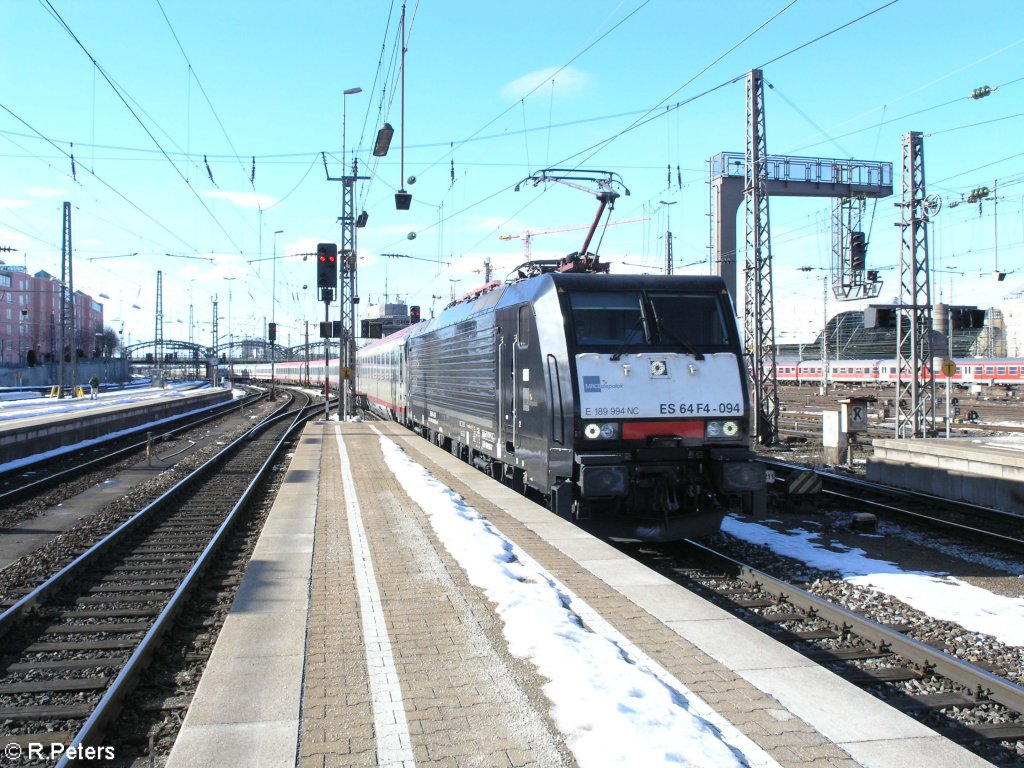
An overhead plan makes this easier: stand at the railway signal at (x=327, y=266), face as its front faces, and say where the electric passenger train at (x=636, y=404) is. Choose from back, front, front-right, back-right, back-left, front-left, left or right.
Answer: front

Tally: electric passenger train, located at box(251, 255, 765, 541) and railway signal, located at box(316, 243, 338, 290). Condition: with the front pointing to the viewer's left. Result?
0

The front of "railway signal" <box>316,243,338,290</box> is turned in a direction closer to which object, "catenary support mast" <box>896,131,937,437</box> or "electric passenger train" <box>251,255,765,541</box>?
the electric passenger train

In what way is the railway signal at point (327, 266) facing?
toward the camera

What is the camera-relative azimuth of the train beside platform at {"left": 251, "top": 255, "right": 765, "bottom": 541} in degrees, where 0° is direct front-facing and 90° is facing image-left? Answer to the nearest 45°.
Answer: approximately 315°

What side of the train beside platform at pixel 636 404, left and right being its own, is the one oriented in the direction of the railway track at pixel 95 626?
right

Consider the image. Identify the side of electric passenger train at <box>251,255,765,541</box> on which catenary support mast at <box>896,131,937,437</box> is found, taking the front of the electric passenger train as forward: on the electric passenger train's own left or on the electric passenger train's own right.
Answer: on the electric passenger train's own left

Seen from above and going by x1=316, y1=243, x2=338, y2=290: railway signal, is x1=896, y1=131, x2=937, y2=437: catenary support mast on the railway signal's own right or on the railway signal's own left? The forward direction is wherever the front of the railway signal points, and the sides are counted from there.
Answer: on the railway signal's own left

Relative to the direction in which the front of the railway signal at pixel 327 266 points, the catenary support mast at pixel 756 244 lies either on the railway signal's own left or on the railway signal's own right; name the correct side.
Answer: on the railway signal's own left

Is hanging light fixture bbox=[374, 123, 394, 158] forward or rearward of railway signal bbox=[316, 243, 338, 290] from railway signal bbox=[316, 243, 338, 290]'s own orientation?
forward

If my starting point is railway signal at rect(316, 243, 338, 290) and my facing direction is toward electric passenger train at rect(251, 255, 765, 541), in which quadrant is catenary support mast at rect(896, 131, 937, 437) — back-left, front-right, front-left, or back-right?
front-left

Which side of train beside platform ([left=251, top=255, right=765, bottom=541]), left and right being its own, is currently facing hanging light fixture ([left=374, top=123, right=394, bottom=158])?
back
